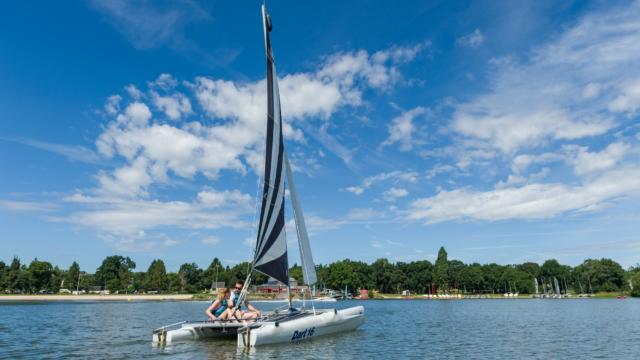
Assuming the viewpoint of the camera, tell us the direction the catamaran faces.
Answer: facing away from the viewer and to the right of the viewer
